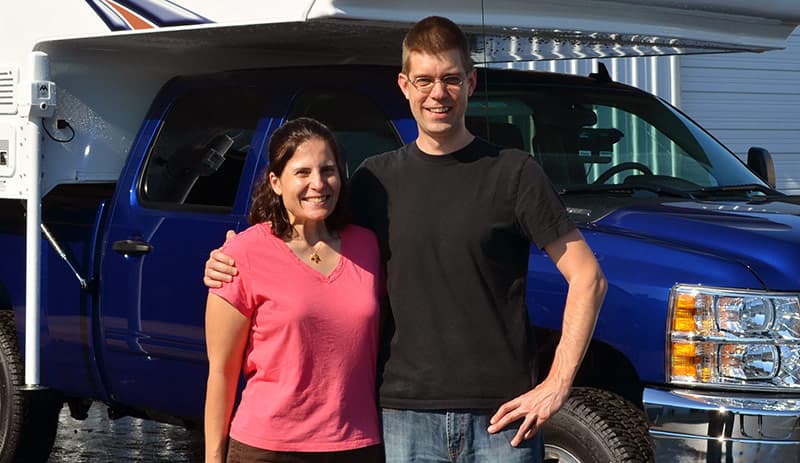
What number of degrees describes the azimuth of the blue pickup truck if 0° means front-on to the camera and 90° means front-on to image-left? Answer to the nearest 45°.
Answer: approximately 315°

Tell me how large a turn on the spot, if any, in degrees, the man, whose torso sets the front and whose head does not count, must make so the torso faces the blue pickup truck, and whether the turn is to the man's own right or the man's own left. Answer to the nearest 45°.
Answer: approximately 180°
